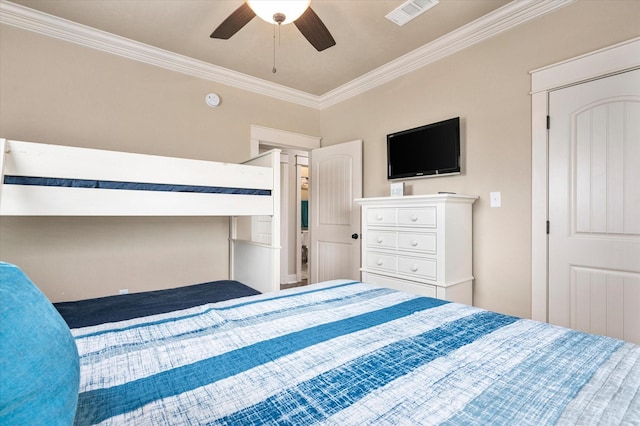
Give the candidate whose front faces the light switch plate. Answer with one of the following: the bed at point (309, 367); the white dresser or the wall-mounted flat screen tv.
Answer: the bed

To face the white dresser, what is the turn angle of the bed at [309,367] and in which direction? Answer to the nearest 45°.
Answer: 0° — it already faces it

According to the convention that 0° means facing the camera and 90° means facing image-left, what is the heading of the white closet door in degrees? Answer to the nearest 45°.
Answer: approximately 45°

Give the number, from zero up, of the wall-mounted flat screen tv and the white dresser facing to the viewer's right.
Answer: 0

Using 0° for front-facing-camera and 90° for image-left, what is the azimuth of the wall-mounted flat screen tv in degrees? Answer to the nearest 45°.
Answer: approximately 45°

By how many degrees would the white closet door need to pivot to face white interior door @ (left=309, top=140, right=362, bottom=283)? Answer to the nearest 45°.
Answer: approximately 45° to its right

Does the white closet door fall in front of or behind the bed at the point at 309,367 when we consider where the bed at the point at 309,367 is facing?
in front

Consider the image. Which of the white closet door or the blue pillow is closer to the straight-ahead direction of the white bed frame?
the white closet door

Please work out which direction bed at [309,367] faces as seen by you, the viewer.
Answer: facing away from the viewer and to the right of the viewer
